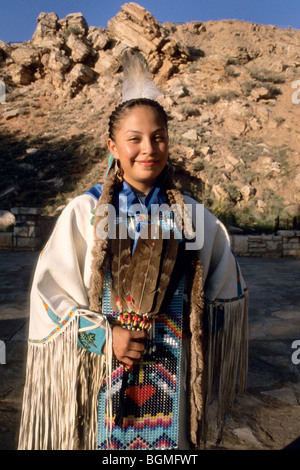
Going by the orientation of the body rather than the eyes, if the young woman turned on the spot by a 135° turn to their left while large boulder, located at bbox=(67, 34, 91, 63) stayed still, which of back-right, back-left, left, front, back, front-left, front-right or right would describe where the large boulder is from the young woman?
front-left

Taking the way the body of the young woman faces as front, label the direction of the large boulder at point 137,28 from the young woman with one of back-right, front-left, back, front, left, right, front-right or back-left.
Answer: back

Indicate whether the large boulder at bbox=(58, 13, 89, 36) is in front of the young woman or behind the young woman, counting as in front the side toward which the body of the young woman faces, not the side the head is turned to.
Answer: behind

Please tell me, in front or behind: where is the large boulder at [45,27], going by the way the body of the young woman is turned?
behind

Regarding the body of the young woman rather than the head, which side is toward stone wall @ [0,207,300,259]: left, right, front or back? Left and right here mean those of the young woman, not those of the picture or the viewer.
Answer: back

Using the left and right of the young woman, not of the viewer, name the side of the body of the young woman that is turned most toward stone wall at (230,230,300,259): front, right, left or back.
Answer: back

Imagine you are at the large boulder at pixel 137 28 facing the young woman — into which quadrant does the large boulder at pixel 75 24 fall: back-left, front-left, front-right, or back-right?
back-right

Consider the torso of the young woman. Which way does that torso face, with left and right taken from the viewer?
facing the viewer
